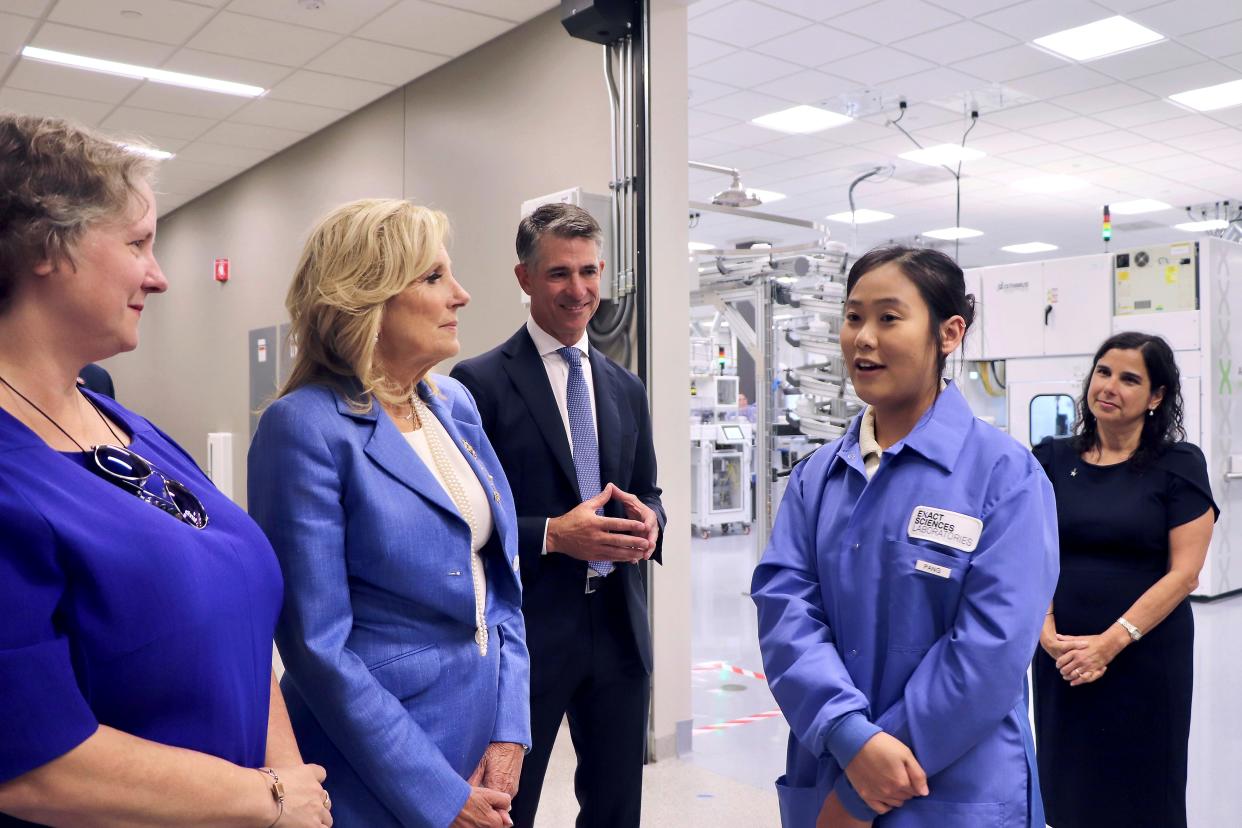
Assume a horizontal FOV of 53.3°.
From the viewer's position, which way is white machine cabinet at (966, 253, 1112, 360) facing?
facing the viewer

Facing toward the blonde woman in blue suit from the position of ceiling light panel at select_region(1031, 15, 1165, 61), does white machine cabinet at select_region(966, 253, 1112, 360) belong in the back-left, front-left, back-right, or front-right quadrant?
back-right

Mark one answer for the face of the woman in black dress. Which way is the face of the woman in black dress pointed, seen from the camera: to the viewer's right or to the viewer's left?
to the viewer's left

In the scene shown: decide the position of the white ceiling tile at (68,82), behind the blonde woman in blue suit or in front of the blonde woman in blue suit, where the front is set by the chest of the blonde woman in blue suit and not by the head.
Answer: behind

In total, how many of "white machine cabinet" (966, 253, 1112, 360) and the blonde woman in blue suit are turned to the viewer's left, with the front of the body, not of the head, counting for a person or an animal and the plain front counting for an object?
0

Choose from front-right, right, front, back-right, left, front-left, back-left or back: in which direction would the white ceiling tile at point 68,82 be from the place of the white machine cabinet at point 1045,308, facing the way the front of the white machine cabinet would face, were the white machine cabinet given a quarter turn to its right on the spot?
front-left

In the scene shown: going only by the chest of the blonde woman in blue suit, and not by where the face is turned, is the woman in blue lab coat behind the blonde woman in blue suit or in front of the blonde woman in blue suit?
in front

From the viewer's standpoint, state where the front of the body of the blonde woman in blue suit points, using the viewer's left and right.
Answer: facing the viewer and to the right of the viewer

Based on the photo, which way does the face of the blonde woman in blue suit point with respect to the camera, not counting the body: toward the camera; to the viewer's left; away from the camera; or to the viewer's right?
to the viewer's right

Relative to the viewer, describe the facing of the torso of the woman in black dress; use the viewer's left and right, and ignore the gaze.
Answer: facing the viewer and to the left of the viewer

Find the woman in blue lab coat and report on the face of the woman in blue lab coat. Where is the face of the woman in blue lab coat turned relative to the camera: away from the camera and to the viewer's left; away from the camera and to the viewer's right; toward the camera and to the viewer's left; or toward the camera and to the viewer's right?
toward the camera and to the viewer's left

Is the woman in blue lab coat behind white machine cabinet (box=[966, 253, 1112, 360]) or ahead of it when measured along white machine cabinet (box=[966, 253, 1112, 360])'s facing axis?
ahead
